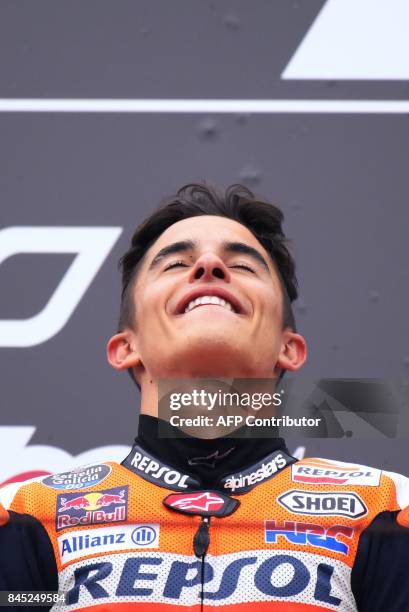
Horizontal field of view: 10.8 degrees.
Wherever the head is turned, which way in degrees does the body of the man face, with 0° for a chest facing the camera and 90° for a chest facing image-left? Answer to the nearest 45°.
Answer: approximately 0°
